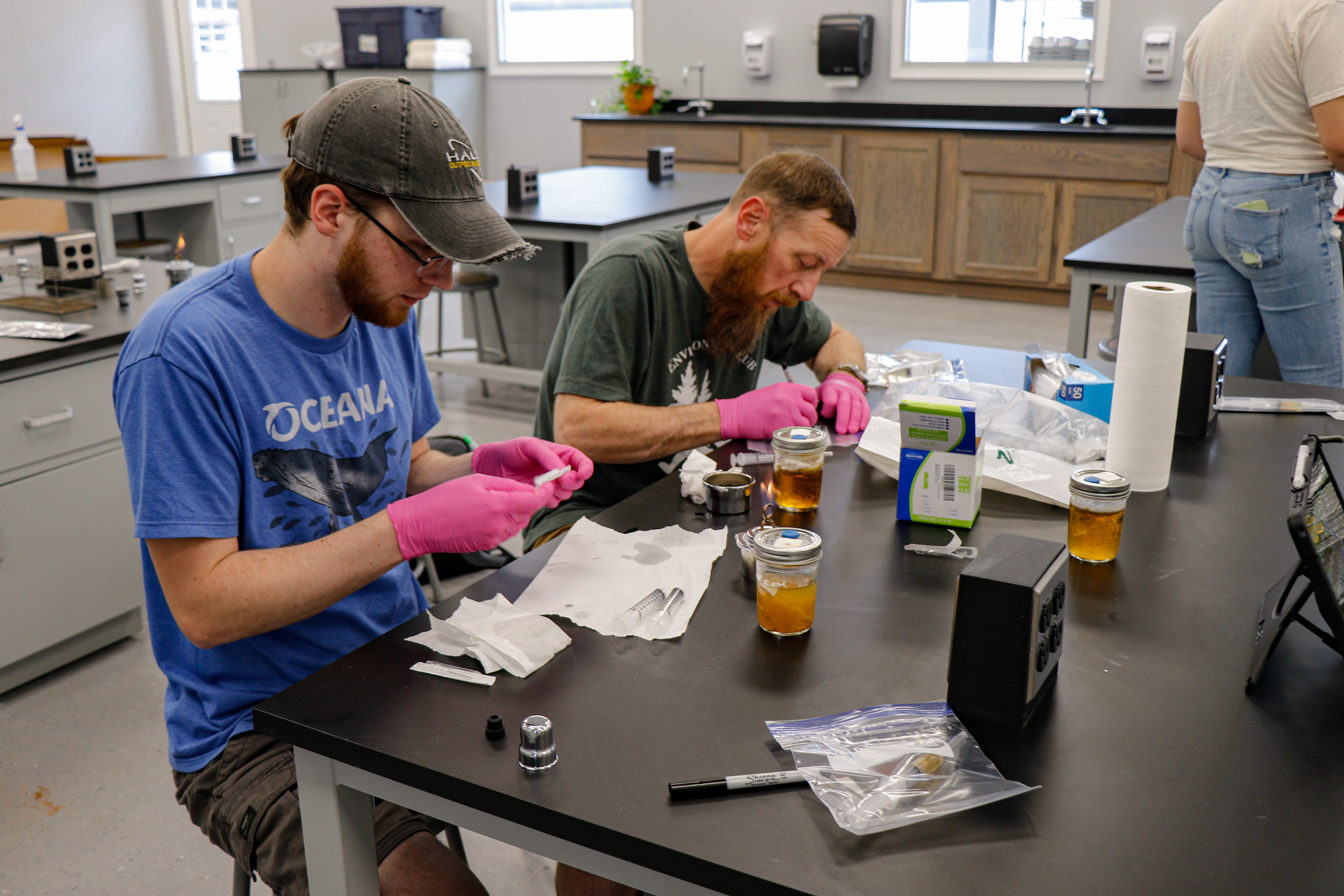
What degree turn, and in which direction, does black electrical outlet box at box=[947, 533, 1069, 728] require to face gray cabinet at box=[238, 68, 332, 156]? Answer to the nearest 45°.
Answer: approximately 135° to its left

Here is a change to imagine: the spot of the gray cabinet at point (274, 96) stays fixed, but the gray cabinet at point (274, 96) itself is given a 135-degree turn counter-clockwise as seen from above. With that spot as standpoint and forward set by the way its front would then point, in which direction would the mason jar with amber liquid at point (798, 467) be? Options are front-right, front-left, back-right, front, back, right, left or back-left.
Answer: back-right

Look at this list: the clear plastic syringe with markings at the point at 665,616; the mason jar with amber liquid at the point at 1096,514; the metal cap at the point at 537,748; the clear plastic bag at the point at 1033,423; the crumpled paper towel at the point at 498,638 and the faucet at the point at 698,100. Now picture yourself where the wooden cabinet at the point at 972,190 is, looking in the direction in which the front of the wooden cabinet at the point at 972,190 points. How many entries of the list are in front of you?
5

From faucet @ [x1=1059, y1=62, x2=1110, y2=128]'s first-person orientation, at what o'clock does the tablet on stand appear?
The tablet on stand is roughly at 12 o'clock from the faucet.

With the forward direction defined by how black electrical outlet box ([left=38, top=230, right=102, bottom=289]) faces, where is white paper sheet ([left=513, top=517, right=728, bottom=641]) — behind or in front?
in front

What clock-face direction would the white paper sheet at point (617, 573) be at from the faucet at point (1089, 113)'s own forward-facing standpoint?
The white paper sheet is roughly at 12 o'clock from the faucet.

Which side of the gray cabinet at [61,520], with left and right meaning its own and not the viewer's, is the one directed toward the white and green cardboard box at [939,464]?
front

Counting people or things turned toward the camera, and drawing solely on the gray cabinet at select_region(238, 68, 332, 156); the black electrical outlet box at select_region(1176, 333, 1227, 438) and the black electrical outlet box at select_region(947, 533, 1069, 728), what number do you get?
1

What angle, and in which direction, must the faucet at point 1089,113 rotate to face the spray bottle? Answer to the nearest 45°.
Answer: approximately 45° to its right

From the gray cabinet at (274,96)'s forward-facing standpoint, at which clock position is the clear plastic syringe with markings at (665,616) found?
The clear plastic syringe with markings is roughly at 12 o'clock from the gray cabinet.

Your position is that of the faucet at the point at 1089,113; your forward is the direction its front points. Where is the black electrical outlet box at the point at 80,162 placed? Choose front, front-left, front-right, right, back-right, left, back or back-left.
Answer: front-right

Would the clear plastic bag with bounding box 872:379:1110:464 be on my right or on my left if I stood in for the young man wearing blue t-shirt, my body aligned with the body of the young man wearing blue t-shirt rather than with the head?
on my left

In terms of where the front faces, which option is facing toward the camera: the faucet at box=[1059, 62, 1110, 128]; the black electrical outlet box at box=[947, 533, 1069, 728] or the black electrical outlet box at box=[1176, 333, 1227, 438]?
the faucet
